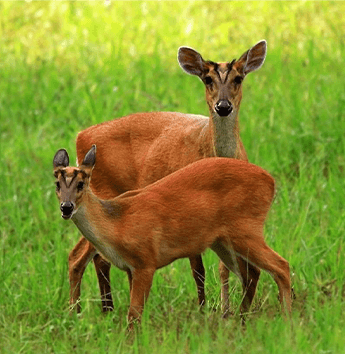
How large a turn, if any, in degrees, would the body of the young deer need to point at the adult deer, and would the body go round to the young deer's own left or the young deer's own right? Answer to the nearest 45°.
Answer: approximately 90° to the young deer's own right

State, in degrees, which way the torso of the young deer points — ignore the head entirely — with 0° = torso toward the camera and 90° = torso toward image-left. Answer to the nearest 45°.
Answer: approximately 90°
